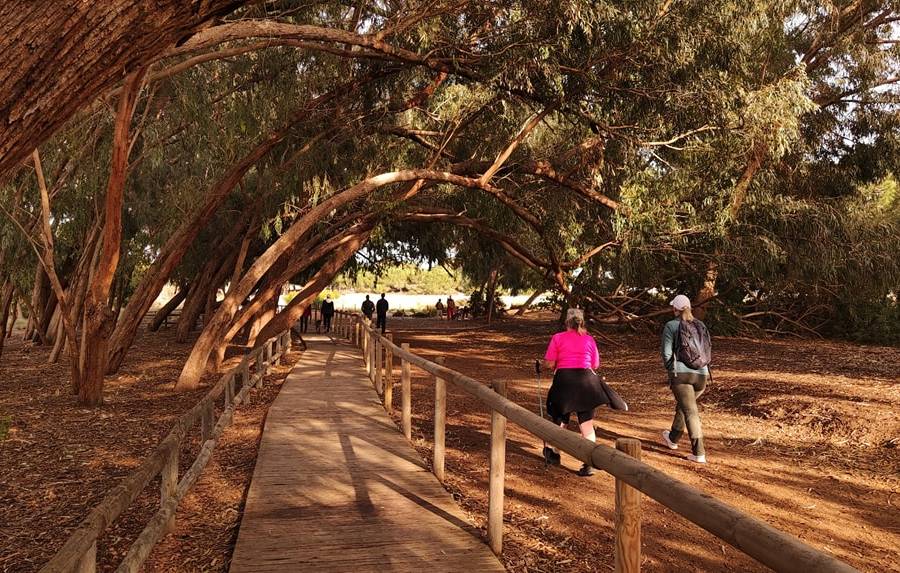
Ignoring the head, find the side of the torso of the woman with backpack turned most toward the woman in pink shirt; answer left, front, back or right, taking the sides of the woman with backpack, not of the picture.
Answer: left

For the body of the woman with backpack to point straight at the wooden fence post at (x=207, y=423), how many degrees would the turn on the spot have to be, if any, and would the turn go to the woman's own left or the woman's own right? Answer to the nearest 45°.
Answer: approximately 90° to the woman's own left

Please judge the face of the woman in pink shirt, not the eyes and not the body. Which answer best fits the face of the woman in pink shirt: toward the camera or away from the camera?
away from the camera

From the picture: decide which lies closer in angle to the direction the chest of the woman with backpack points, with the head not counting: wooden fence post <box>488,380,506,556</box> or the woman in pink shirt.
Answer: the woman in pink shirt

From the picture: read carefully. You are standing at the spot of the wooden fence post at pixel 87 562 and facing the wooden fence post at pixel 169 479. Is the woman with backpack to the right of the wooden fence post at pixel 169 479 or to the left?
right

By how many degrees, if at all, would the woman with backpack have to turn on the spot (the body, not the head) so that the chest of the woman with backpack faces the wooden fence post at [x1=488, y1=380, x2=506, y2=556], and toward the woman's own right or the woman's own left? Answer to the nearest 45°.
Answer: approximately 135° to the woman's own left

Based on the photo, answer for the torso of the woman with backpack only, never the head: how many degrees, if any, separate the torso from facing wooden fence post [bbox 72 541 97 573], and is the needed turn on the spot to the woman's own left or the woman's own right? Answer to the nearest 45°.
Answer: approximately 135° to the woman's own left

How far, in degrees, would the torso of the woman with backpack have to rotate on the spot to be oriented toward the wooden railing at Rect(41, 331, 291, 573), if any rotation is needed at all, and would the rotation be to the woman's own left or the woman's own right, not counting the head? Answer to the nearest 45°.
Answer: approximately 90° to the woman's own left

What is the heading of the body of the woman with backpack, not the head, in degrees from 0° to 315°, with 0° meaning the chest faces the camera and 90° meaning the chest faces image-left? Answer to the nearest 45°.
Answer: approximately 135°

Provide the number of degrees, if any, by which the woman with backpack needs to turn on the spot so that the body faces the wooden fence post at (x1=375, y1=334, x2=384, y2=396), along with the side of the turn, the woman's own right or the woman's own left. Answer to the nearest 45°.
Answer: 0° — they already face it

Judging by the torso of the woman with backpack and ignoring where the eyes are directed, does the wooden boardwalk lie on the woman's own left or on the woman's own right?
on the woman's own left

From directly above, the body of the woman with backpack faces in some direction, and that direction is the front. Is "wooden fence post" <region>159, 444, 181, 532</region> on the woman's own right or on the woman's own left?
on the woman's own left
